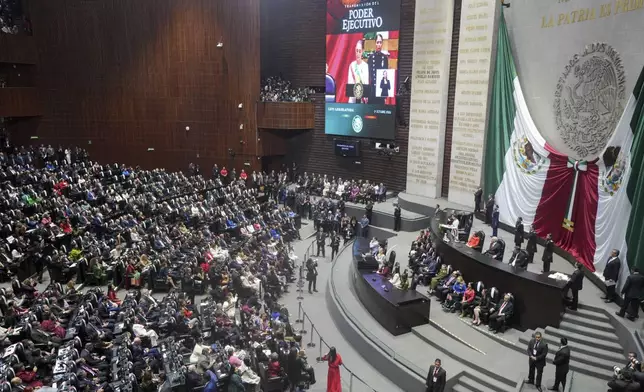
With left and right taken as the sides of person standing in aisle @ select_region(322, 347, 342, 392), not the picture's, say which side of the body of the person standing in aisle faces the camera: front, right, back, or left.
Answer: back

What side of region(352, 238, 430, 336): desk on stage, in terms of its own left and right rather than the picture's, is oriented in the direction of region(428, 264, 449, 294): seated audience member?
back

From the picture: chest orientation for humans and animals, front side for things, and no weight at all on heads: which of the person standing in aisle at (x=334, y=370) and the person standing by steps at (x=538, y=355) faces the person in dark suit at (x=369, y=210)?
the person standing in aisle at (x=334, y=370)

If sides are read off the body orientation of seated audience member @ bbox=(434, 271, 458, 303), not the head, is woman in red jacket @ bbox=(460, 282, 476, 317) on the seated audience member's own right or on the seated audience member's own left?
on the seated audience member's own left

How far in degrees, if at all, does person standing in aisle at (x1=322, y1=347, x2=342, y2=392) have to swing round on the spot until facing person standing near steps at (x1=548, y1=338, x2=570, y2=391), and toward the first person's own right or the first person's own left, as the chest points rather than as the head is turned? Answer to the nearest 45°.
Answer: approximately 90° to the first person's own right

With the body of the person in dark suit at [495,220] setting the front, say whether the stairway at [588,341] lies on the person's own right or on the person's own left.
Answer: on the person's own left

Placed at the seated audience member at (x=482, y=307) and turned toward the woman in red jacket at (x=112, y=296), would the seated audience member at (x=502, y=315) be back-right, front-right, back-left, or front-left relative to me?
back-left

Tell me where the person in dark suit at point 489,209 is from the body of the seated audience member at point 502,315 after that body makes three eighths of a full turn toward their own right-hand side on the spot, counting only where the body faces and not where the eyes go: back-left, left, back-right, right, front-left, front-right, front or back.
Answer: front

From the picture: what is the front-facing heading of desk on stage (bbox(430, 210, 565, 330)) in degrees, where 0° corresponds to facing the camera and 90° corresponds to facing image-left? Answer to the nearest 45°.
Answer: approximately 45°

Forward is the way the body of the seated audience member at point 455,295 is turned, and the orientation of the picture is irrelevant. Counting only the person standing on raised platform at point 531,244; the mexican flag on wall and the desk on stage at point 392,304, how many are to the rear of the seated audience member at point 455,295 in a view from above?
2

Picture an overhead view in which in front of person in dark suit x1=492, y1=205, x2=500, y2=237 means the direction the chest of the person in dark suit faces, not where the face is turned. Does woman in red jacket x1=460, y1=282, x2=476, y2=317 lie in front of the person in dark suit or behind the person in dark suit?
in front

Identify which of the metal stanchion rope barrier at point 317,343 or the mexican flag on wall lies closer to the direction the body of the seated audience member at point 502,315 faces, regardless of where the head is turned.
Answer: the metal stanchion rope barrier

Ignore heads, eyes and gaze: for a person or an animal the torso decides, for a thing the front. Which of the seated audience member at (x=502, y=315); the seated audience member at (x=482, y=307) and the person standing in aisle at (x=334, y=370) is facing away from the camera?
the person standing in aisle
